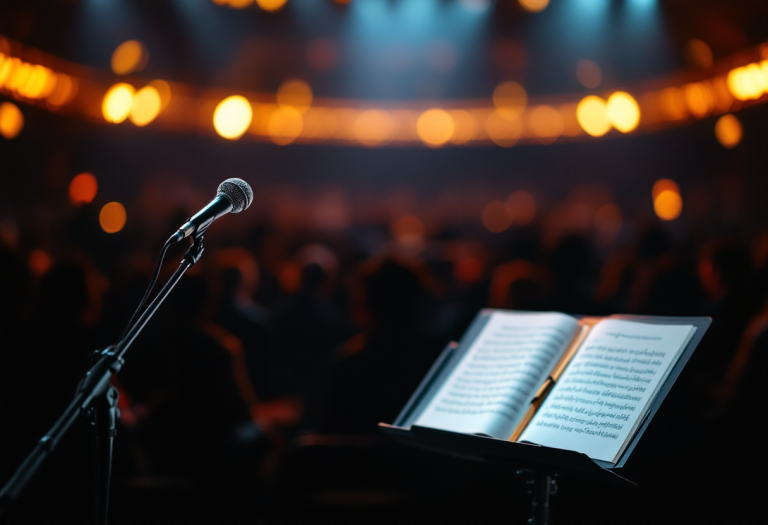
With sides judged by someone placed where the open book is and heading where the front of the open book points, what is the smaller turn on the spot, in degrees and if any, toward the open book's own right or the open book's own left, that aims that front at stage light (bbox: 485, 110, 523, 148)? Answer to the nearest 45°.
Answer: approximately 135° to the open book's own right

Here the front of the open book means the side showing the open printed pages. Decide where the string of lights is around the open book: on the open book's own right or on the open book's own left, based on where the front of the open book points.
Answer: on the open book's own right

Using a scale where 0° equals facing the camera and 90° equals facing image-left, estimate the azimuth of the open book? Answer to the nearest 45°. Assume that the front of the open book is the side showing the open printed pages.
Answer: approximately 45°
